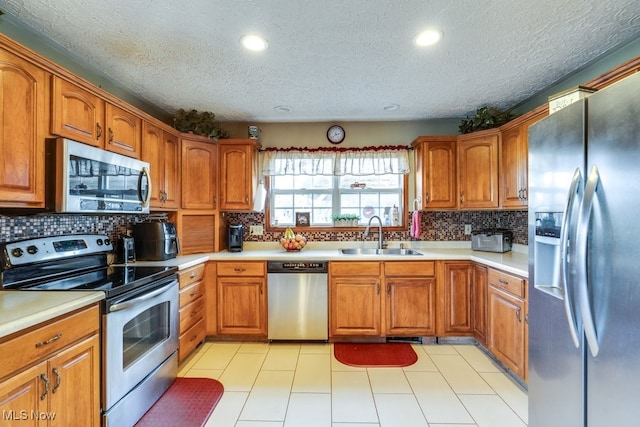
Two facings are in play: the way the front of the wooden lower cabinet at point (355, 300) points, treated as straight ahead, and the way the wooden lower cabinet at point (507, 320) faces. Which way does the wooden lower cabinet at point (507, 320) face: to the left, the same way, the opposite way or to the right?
to the right

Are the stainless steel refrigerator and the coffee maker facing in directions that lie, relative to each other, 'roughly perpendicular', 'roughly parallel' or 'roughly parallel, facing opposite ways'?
roughly perpendicular

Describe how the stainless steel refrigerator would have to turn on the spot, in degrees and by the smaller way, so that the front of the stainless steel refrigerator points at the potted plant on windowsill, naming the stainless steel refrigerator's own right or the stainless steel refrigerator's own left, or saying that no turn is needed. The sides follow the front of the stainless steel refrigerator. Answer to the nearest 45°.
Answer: approximately 90° to the stainless steel refrigerator's own right

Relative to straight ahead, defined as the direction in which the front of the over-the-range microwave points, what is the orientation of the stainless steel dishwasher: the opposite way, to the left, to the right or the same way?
to the right

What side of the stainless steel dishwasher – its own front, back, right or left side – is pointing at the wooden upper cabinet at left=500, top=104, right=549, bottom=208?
left

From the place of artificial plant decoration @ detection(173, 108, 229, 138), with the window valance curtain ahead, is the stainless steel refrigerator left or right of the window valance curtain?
right

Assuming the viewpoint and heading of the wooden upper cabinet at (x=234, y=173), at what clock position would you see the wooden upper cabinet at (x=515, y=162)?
the wooden upper cabinet at (x=515, y=162) is roughly at 10 o'clock from the wooden upper cabinet at (x=234, y=173).

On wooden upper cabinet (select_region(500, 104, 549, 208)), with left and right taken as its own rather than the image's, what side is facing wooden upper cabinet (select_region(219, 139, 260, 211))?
front

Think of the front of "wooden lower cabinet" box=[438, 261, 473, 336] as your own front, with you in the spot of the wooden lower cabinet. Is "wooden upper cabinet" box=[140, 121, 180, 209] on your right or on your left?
on your right

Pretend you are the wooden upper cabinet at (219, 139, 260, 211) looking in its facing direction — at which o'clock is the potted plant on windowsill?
The potted plant on windowsill is roughly at 9 o'clock from the wooden upper cabinet.

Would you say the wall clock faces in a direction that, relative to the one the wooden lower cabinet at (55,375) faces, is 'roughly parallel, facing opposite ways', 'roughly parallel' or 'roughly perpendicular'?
roughly perpendicular

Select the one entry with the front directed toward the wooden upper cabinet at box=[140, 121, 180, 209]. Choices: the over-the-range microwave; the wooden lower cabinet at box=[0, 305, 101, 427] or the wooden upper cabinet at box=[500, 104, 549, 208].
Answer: the wooden upper cabinet at box=[500, 104, 549, 208]

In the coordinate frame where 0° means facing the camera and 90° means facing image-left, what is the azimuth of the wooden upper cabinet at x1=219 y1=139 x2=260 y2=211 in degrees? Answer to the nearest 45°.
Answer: approximately 0°

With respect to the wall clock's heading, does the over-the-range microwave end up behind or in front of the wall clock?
in front
